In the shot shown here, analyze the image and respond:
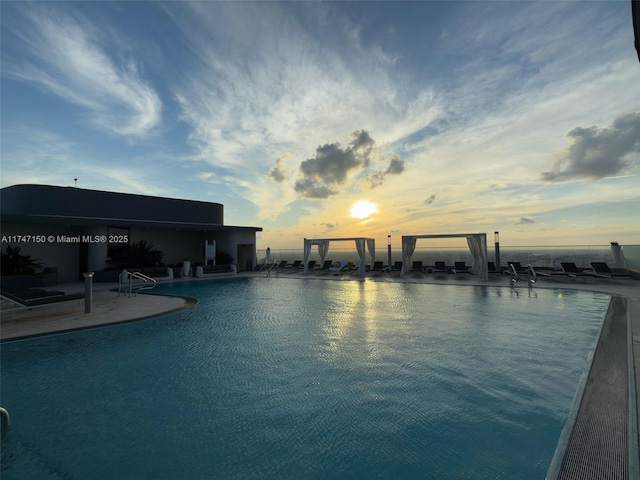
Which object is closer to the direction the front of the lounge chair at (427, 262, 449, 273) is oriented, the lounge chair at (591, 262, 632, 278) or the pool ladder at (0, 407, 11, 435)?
the pool ladder

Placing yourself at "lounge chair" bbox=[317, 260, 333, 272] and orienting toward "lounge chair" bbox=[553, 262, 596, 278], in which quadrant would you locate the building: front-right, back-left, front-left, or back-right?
back-right

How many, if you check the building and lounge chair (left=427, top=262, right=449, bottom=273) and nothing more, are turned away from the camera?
0

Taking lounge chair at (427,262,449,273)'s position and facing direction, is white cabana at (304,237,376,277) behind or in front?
in front

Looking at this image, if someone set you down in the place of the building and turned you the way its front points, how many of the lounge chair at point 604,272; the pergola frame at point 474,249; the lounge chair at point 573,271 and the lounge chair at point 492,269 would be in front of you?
4

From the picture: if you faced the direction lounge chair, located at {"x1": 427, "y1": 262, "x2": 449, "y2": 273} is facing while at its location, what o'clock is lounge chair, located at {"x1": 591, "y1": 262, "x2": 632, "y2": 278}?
lounge chair, located at {"x1": 591, "y1": 262, "x2": 632, "y2": 278} is roughly at 8 o'clock from lounge chair, located at {"x1": 427, "y1": 262, "x2": 449, "y2": 273}.

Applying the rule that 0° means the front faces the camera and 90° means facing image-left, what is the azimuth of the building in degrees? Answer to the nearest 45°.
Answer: approximately 315°

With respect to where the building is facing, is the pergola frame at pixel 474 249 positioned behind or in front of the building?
in front

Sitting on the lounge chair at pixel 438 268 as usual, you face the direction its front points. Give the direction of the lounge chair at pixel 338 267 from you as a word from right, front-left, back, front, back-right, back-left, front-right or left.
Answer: front-right

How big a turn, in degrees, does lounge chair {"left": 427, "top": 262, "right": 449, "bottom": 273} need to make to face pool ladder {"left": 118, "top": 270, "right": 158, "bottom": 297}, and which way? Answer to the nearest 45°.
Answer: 0° — it already faces it

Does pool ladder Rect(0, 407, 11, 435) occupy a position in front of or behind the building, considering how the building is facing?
in front
